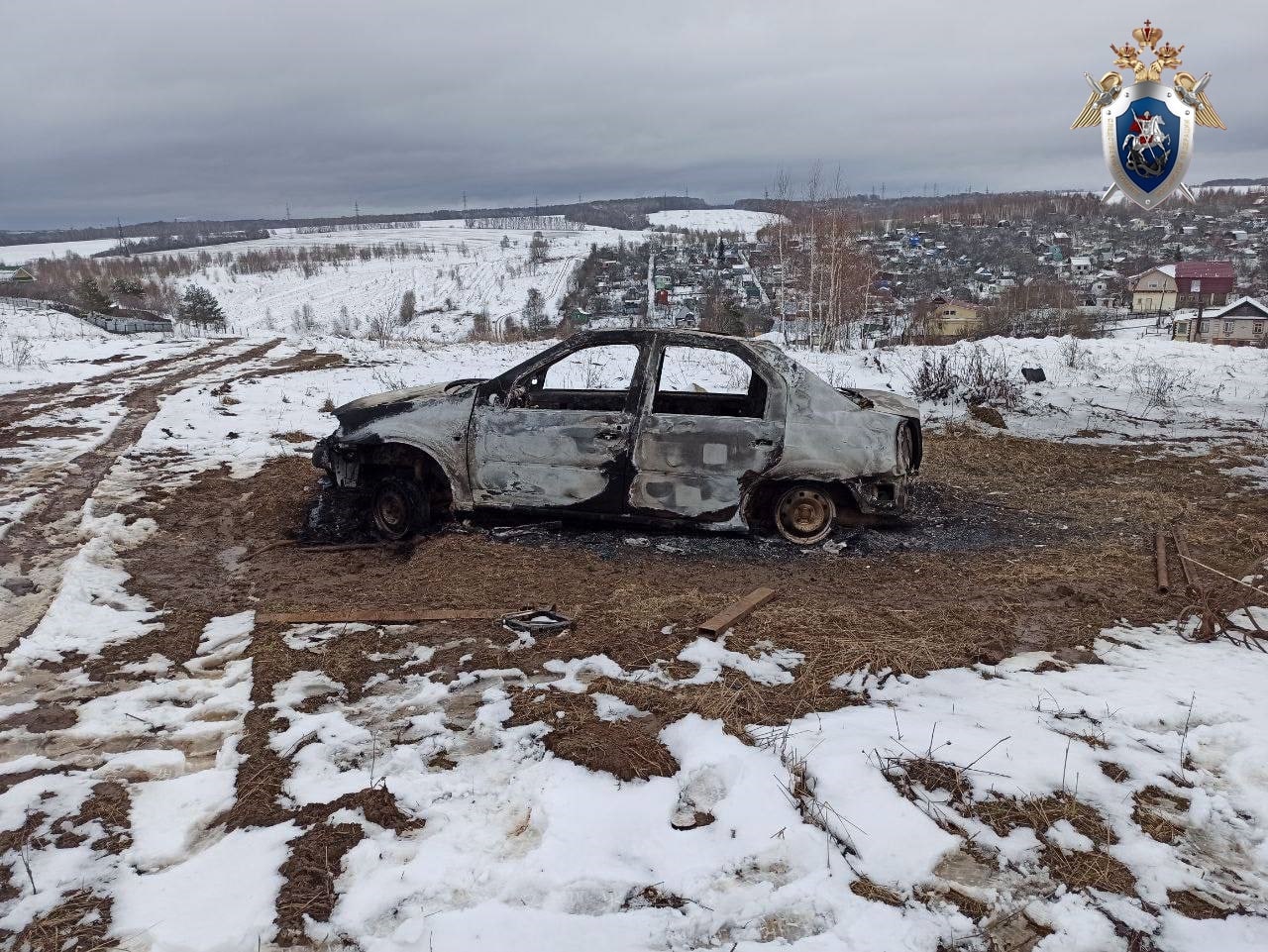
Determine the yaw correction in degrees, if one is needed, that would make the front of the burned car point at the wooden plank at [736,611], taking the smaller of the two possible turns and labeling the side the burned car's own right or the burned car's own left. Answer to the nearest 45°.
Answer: approximately 90° to the burned car's own left

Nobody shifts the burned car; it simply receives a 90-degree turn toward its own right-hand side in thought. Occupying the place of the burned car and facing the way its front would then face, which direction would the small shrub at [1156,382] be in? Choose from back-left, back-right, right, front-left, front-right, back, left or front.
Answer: front-right

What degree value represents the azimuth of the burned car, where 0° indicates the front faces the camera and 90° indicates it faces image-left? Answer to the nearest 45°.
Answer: approximately 90°

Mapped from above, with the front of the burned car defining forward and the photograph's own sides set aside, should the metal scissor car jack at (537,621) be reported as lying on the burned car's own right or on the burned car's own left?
on the burned car's own left

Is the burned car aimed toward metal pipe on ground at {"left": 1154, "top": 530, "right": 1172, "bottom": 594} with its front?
no

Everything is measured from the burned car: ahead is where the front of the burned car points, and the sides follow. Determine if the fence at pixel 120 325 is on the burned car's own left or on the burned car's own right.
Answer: on the burned car's own right

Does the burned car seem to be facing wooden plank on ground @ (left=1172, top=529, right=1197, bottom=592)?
no

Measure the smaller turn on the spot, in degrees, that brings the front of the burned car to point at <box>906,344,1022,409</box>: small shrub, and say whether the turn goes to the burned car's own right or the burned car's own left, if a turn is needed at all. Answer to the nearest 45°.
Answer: approximately 135° to the burned car's own right
